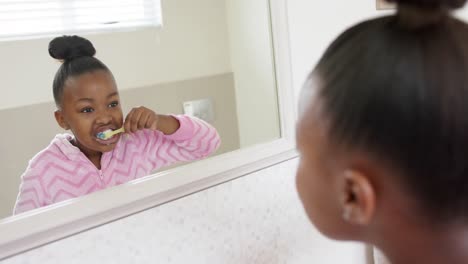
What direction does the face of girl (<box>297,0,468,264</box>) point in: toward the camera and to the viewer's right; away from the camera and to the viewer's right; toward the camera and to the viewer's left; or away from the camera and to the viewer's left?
away from the camera and to the viewer's left

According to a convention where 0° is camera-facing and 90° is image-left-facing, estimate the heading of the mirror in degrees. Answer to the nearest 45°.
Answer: approximately 315°

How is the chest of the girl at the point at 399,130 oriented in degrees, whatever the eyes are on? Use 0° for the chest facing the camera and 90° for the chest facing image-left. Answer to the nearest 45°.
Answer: approximately 135°
